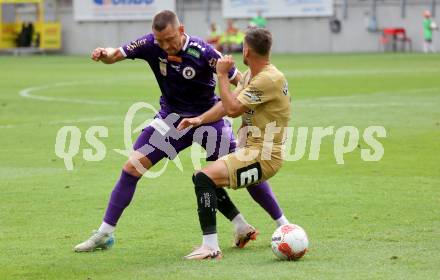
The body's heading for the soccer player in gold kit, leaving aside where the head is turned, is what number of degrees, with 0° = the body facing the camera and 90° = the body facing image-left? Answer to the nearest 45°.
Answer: approximately 90°

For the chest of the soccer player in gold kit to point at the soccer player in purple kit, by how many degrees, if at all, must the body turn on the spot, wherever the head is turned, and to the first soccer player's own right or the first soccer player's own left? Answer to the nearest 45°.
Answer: approximately 45° to the first soccer player's own right

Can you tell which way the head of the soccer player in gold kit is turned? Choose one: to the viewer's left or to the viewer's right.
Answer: to the viewer's left
